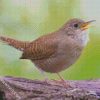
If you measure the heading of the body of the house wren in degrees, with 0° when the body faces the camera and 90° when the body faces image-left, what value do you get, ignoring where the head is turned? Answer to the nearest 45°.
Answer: approximately 270°
